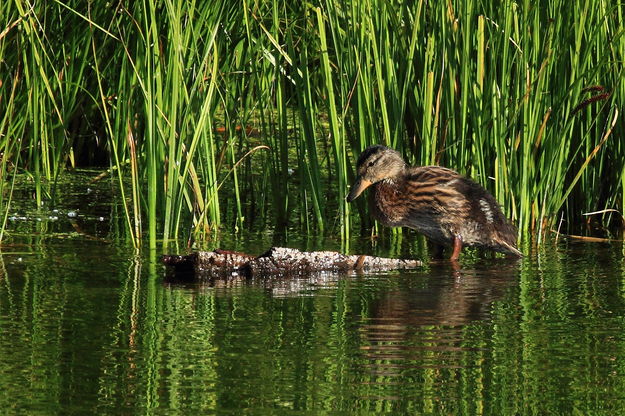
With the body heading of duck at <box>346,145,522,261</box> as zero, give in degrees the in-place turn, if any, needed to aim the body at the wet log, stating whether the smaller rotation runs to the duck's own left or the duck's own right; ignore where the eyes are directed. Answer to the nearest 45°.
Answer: approximately 45° to the duck's own left

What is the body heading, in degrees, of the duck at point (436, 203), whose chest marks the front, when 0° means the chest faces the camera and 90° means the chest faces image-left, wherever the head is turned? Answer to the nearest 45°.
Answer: approximately 90°
